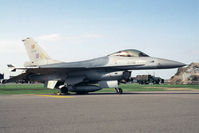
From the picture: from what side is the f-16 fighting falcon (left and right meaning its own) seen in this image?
right
